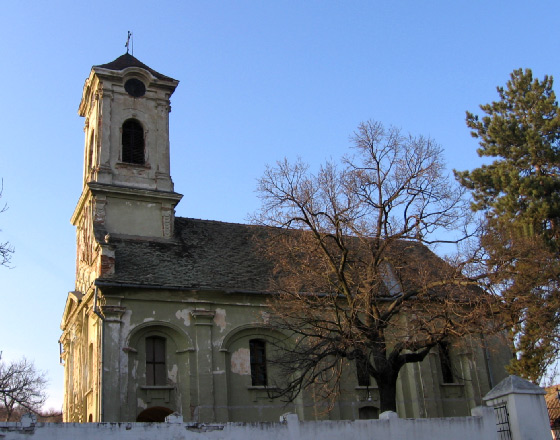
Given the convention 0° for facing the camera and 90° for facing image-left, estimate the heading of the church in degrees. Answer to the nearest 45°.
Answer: approximately 90°

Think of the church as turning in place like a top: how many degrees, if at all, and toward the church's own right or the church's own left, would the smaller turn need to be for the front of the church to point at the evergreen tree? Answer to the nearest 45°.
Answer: approximately 180°
